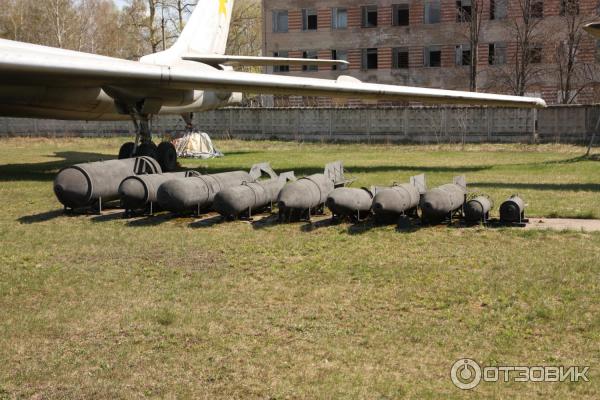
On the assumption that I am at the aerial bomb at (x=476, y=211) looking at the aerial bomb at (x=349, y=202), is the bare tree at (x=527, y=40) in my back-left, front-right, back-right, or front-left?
back-right

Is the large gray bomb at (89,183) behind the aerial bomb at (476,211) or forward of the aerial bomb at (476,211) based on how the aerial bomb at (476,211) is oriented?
forward

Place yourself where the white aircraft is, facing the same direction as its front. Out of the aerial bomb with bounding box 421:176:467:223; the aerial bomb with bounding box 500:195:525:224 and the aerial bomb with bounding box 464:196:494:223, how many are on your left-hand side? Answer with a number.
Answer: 3

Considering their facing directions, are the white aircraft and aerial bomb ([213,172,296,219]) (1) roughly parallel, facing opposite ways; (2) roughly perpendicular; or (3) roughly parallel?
roughly parallel

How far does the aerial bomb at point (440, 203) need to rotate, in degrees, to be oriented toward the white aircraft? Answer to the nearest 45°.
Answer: approximately 90° to its right

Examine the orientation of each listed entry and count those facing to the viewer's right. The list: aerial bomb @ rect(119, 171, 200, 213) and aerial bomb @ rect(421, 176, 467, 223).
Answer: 0

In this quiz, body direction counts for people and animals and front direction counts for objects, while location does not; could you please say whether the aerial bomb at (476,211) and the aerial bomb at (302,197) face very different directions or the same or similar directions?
same or similar directions

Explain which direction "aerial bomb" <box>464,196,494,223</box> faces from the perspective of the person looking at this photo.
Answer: facing the viewer and to the left of the viewer

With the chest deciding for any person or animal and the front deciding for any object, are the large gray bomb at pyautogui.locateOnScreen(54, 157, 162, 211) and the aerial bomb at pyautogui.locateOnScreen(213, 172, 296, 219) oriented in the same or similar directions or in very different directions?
same or similar directions

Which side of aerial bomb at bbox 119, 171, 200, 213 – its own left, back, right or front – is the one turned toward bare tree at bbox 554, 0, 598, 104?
back

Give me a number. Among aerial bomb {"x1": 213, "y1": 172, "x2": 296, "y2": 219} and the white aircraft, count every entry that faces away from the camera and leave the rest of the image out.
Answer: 0

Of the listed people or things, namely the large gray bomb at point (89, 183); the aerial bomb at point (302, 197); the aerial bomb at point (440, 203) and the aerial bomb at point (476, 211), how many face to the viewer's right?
0

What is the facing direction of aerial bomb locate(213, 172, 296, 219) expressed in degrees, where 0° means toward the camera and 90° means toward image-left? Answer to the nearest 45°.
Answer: approximately 45°

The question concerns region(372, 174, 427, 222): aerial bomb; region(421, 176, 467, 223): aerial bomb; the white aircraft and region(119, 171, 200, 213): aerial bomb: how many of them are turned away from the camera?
0

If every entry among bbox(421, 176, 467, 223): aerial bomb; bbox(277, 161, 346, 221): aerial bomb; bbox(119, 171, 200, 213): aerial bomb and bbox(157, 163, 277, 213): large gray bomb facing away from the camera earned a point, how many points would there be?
0

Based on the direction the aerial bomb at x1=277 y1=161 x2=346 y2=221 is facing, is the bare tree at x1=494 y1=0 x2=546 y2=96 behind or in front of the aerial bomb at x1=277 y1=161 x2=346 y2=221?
behind

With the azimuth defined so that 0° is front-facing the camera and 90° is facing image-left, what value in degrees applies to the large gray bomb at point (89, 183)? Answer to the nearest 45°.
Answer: approximately 45°

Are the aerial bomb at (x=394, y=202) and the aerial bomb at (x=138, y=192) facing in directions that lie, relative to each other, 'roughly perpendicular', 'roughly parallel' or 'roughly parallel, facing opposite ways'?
roughly parallel

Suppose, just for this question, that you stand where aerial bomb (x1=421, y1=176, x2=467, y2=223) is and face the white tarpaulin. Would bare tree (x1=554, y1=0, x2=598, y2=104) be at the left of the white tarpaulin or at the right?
right
